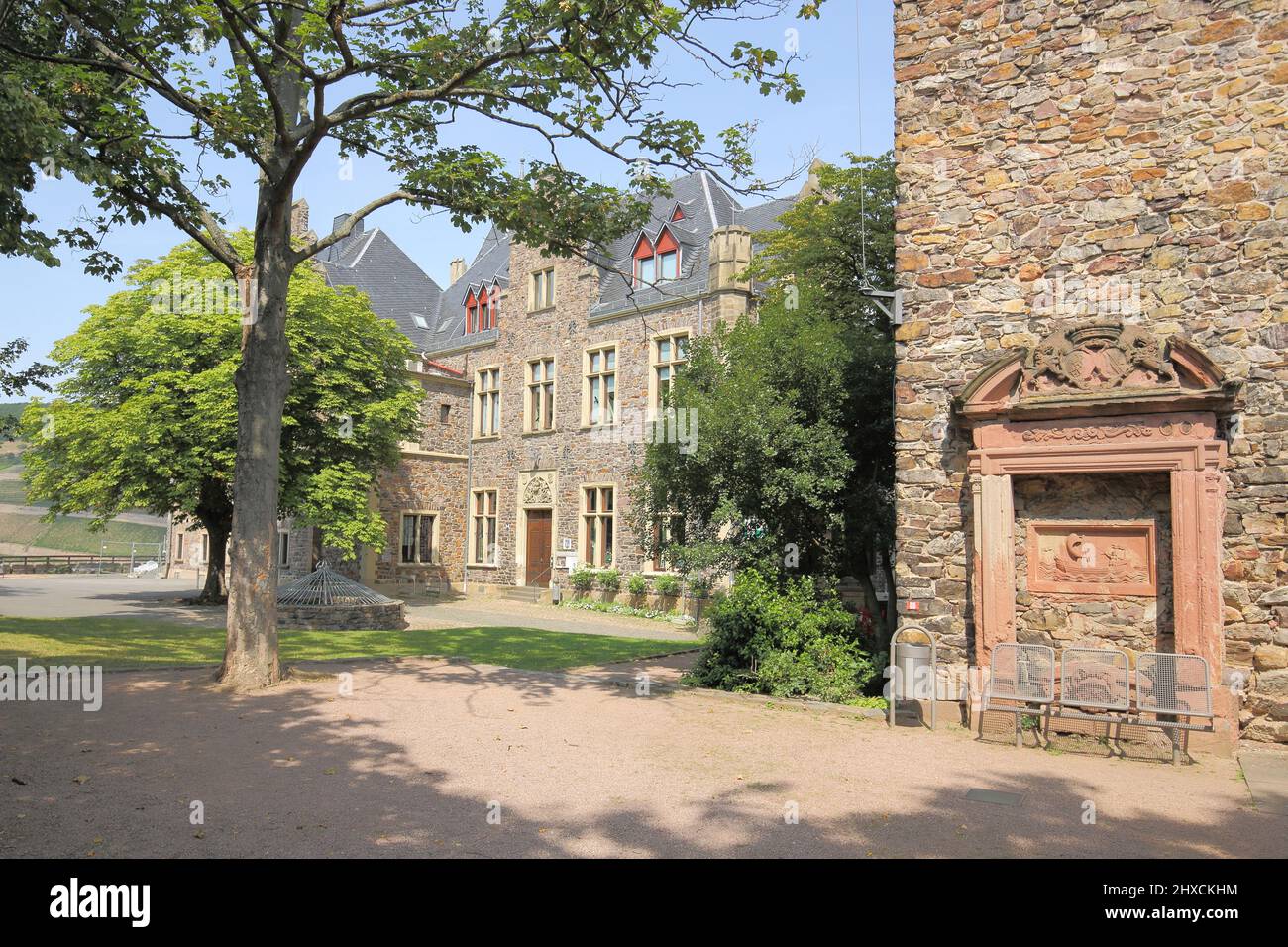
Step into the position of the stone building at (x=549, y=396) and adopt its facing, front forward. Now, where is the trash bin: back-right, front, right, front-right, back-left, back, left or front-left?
front-left

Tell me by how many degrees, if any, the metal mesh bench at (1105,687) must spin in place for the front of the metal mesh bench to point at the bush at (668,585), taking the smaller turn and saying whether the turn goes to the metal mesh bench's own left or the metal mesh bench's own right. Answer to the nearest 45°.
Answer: approximately 135° to the metal mesh bench's own right

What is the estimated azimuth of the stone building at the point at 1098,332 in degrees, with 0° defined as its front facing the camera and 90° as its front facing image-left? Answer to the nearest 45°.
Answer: approximately 0°

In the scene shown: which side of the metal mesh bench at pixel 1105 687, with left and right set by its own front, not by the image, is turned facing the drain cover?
front

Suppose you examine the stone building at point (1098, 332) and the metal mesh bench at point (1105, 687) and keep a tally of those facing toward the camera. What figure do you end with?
2

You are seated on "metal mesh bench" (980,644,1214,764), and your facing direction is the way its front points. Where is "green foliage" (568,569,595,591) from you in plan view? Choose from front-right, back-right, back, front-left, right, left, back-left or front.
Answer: back-right

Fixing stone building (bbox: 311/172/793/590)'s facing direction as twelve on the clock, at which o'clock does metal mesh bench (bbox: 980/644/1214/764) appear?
The metal mesh bench is roughly at 10 o'clock from the stone building.
